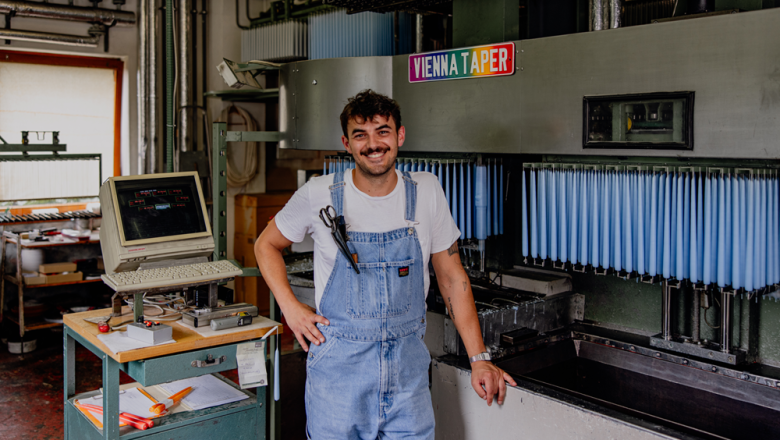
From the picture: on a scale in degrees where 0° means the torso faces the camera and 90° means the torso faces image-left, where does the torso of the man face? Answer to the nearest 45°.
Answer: approximately 0°

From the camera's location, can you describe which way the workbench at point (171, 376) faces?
facing the viewer and to the right of the viewer

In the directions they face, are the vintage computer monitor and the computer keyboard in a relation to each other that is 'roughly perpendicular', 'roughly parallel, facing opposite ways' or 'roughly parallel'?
roughly parallel

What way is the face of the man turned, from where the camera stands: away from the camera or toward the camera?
toward the camera

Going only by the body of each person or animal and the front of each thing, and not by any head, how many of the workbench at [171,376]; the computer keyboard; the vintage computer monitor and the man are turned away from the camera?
0

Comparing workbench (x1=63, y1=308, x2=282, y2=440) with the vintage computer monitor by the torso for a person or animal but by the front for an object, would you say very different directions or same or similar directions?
same or similar directions

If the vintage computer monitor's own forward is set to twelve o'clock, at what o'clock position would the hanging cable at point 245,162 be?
The hanging cable is roughly at 8 o'clock from the vintage computer monitor.

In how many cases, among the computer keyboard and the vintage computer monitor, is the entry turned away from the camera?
0

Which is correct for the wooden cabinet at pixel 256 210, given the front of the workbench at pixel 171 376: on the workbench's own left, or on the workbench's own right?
on the workbench's own left

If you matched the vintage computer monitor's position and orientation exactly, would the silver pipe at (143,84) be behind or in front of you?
behind

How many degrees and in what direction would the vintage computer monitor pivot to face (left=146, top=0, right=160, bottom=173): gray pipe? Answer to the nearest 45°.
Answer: approximately 135° to its left

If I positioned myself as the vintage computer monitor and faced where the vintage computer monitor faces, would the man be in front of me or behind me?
in front
